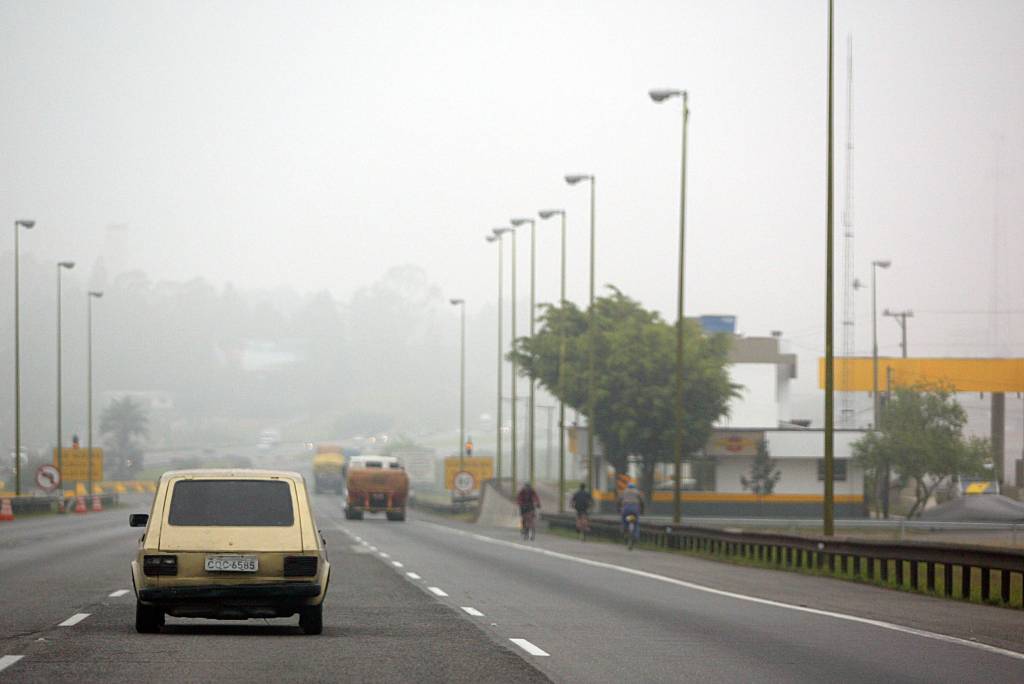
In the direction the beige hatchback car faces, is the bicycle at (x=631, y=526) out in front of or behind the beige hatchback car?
in front

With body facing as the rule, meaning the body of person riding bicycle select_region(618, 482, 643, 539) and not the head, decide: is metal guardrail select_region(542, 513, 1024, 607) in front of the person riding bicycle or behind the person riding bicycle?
behind

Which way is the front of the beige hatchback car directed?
away from the camera

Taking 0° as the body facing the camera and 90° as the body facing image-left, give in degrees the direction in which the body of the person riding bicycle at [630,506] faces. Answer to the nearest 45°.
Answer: approximately 180°
